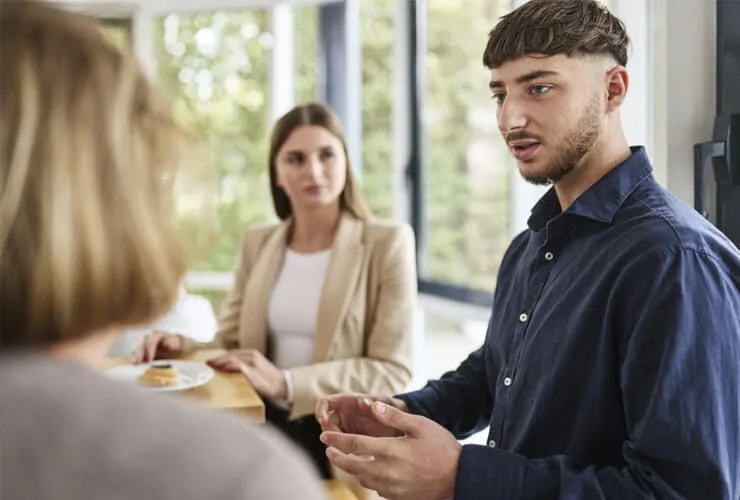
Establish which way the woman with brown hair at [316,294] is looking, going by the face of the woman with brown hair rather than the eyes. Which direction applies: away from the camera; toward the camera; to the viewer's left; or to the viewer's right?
toward the camera

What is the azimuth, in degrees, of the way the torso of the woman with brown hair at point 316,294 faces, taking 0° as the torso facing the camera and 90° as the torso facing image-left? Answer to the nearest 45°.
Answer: approximately 45°

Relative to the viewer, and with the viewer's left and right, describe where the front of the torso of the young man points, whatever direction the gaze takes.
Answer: facing the viewer and to the left of the viewer

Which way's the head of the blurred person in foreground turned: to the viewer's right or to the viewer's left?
to the viewer's right

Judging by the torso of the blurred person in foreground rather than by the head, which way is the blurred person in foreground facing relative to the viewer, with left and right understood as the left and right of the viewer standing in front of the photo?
facing away from the viewer and to the right of the viewer

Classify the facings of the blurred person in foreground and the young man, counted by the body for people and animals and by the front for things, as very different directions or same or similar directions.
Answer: very different directions

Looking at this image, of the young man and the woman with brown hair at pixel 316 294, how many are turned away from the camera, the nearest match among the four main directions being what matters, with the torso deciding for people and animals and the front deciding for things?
0

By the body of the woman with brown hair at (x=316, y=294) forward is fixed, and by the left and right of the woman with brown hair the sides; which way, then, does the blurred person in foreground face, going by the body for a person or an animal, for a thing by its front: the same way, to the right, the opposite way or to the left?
the opposite way

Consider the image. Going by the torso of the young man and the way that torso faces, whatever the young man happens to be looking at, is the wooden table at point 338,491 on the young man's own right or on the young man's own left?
on the young man's own right

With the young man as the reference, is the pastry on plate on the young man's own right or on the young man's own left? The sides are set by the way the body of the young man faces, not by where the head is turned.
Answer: on the young man's own right

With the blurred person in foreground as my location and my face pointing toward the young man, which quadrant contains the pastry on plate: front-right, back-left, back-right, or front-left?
front-left
